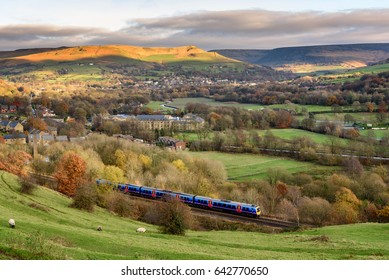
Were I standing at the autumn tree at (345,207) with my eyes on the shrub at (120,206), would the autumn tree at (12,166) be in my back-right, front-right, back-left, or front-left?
front-right

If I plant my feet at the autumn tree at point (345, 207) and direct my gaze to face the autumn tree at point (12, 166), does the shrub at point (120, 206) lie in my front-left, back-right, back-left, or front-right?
front-left

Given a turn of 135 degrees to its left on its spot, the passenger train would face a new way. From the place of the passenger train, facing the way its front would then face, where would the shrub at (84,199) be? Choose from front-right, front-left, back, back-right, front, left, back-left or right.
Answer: back-left

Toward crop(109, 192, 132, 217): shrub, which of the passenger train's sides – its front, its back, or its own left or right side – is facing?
right

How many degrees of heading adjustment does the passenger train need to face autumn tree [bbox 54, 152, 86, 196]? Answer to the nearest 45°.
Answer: approximately 135° to its right

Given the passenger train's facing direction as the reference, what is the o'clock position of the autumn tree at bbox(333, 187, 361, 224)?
The autumn tree is roughly at 11 o'clock from the passenger train.
